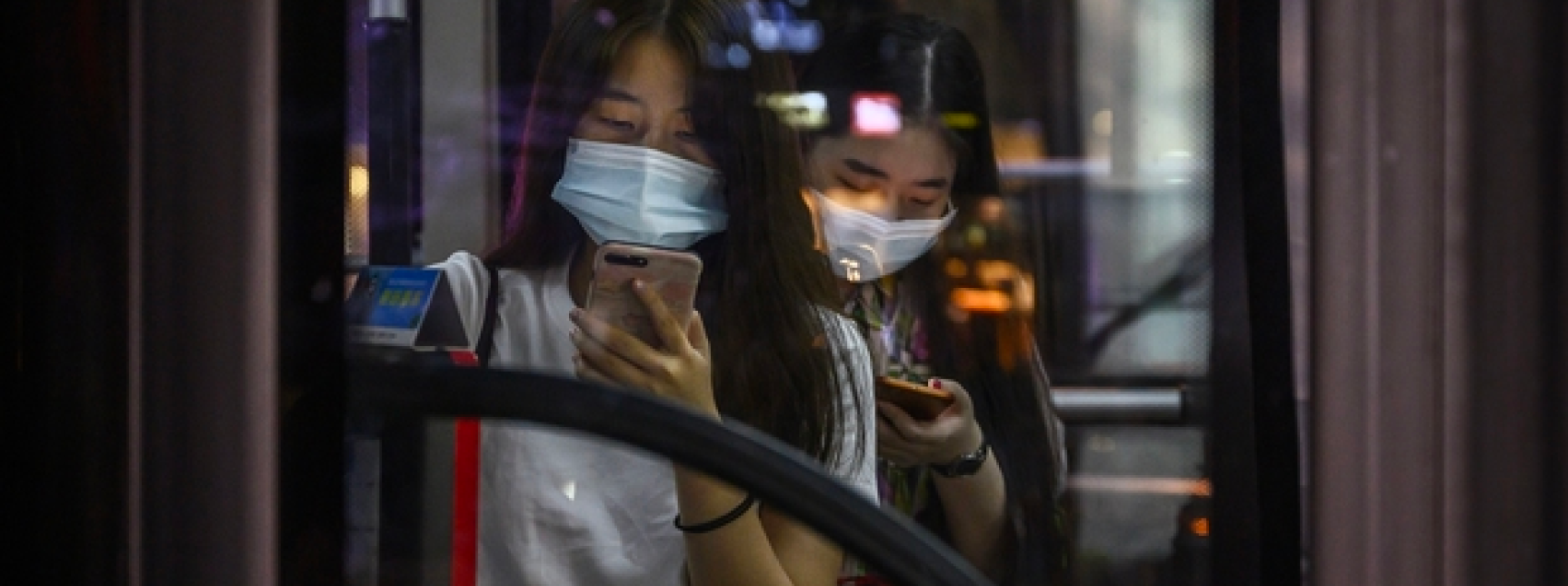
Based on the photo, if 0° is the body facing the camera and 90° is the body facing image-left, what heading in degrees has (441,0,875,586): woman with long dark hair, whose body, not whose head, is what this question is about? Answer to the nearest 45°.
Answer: approximately 0°

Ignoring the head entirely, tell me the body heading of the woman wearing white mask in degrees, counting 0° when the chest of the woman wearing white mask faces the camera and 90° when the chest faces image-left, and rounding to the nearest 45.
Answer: approximately 45°

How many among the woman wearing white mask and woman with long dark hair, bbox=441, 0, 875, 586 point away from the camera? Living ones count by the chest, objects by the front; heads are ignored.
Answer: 0
